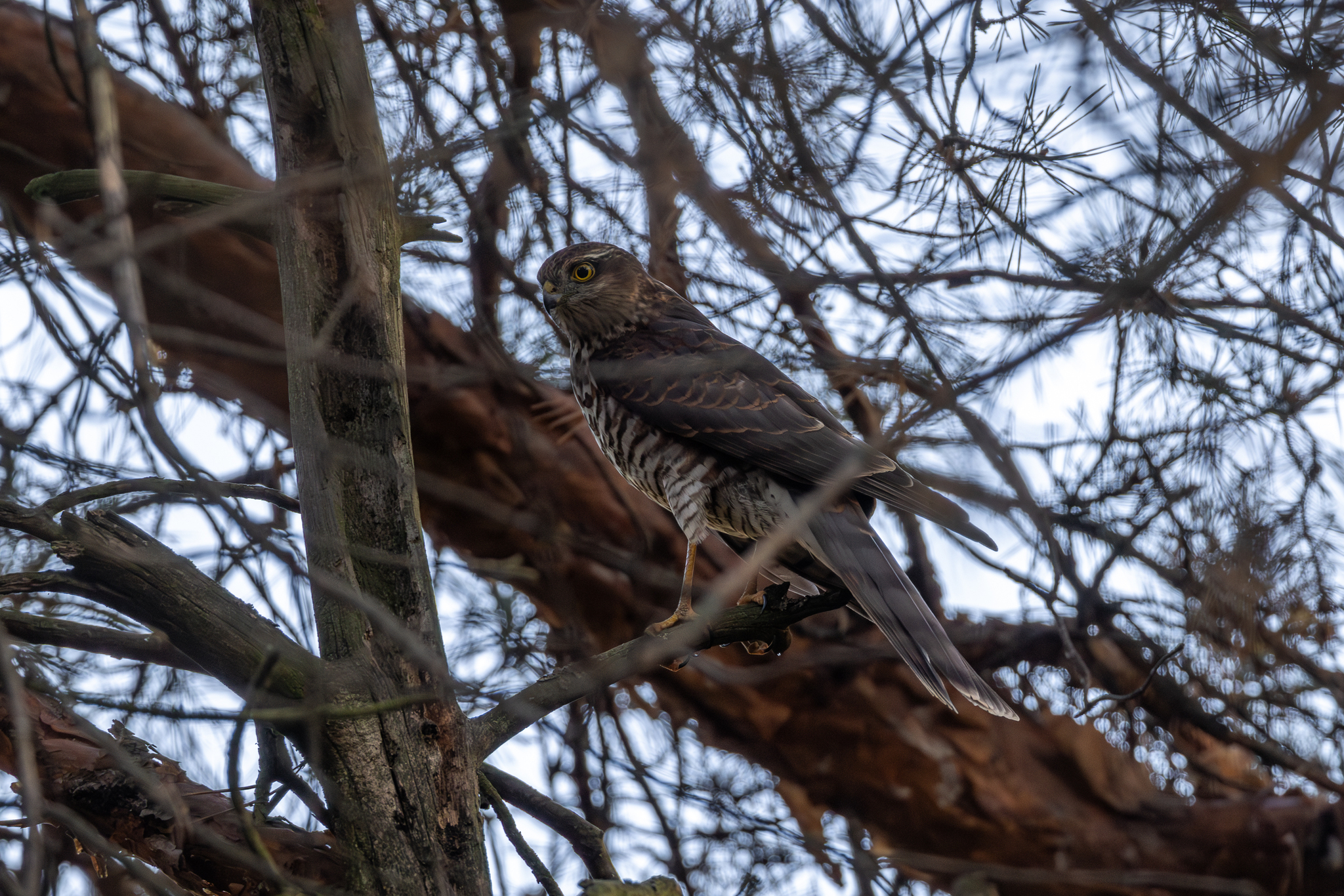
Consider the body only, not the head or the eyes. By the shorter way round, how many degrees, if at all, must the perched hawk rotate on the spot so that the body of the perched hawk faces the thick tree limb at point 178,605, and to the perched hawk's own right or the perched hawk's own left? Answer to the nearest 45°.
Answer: approximately 45° to the perched hawk's own left

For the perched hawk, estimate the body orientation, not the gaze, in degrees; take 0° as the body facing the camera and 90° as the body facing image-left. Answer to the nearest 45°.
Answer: approximately 90°
